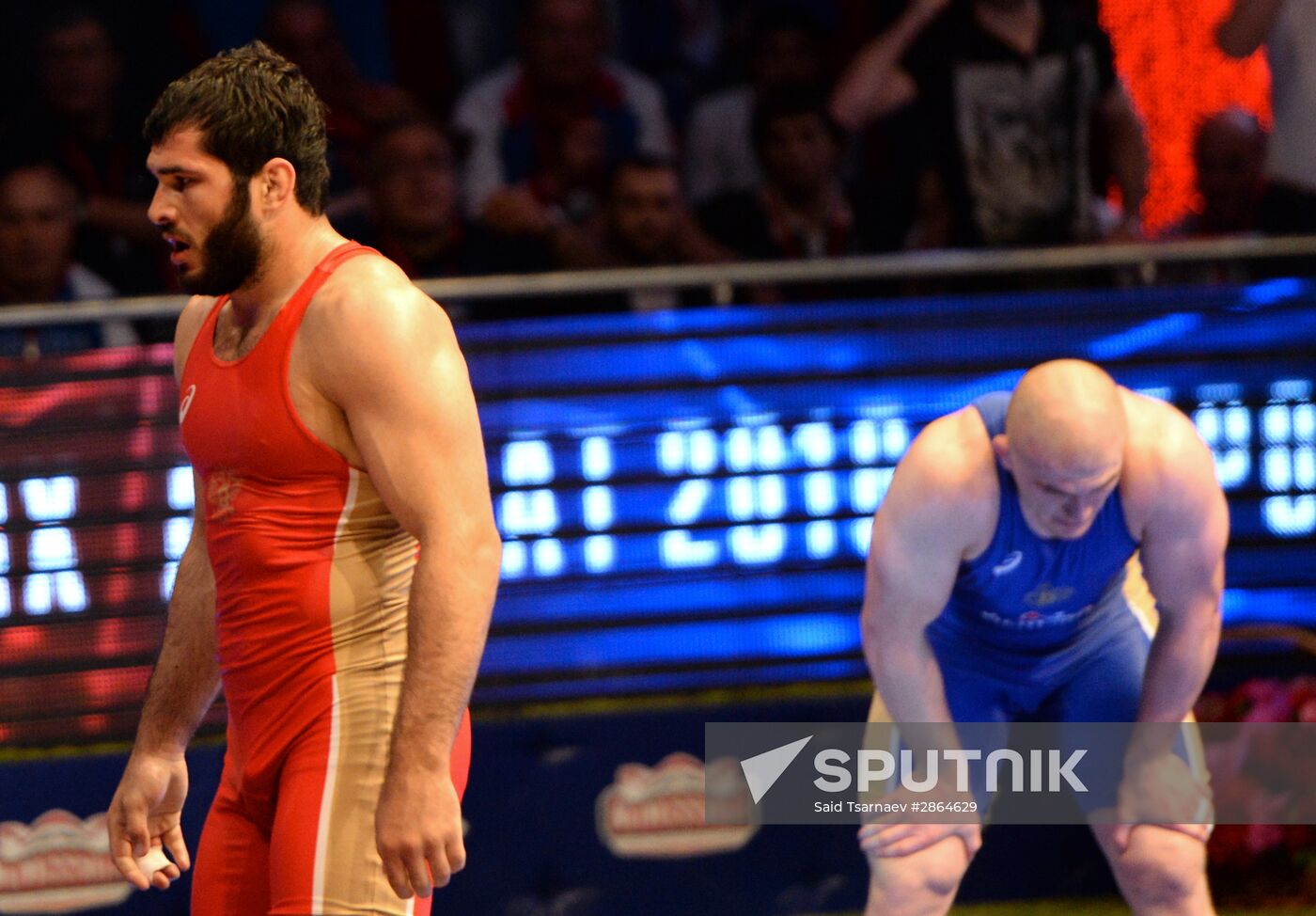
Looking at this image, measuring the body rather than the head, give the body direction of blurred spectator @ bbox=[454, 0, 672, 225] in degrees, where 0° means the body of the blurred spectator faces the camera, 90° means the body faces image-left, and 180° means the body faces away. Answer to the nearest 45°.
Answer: approximately 0°

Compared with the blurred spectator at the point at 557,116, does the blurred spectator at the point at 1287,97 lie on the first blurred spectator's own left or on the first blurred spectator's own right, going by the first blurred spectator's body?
on the first blurred spectator's own left

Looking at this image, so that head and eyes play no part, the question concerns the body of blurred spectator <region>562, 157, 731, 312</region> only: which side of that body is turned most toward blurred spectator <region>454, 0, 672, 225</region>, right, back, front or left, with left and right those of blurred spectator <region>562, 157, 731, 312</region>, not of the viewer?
back

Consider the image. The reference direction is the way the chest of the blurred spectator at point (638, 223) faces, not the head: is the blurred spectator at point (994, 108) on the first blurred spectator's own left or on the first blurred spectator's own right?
on the first blurred spectator's own left
